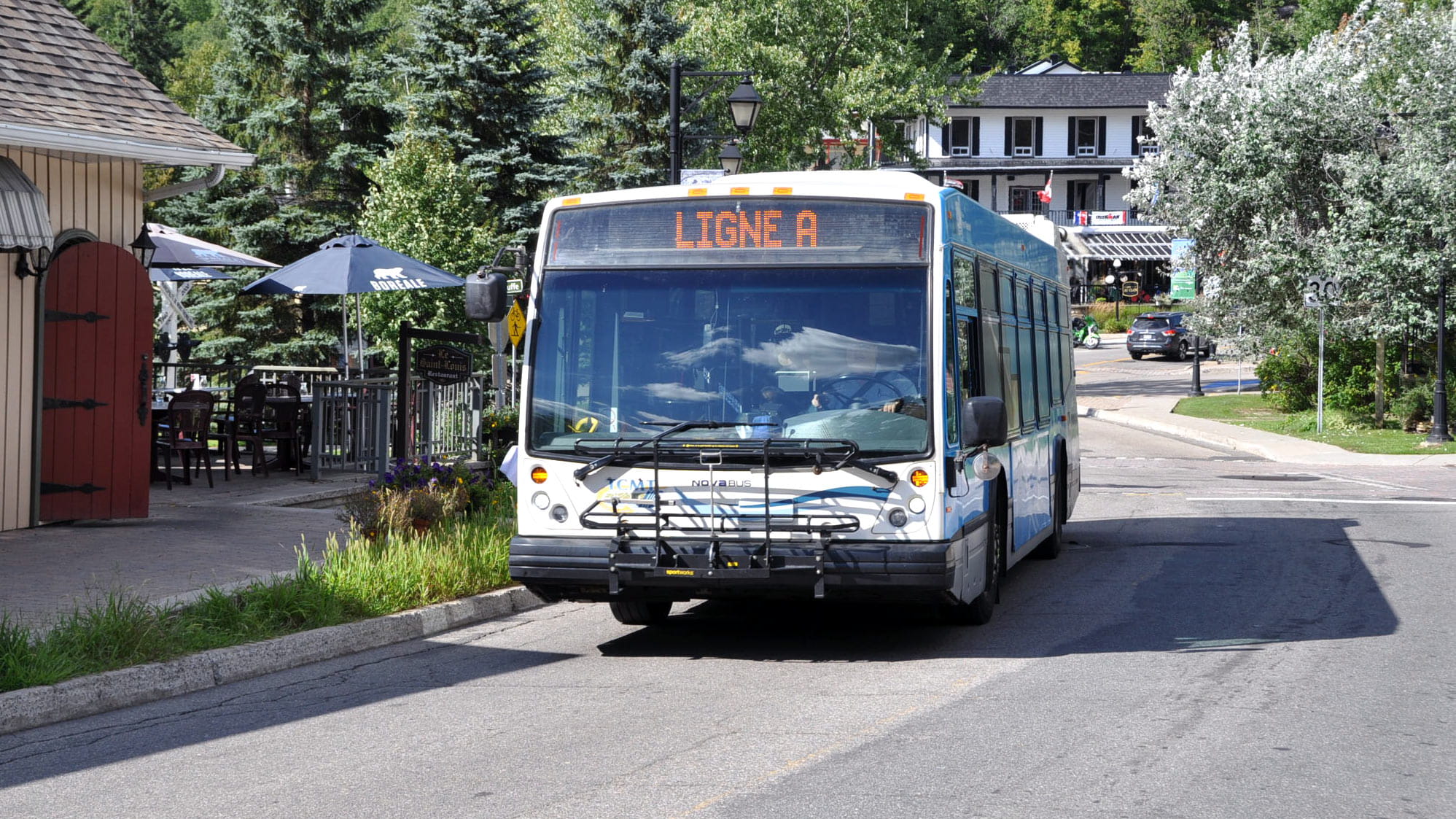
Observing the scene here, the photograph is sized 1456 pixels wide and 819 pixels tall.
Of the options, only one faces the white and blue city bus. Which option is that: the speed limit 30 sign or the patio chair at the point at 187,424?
the speed limit 30 sign

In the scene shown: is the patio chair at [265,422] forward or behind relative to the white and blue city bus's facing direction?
behind

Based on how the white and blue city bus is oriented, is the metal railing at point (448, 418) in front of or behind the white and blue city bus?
behind

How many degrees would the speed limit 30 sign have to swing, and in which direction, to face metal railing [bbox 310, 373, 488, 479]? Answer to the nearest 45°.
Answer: approximately 45° to its right

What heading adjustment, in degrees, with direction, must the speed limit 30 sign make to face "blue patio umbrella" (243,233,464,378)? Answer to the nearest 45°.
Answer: approximately 45° to its right

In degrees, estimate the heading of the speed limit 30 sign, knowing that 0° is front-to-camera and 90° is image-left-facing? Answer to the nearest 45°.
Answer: approximately 0°
